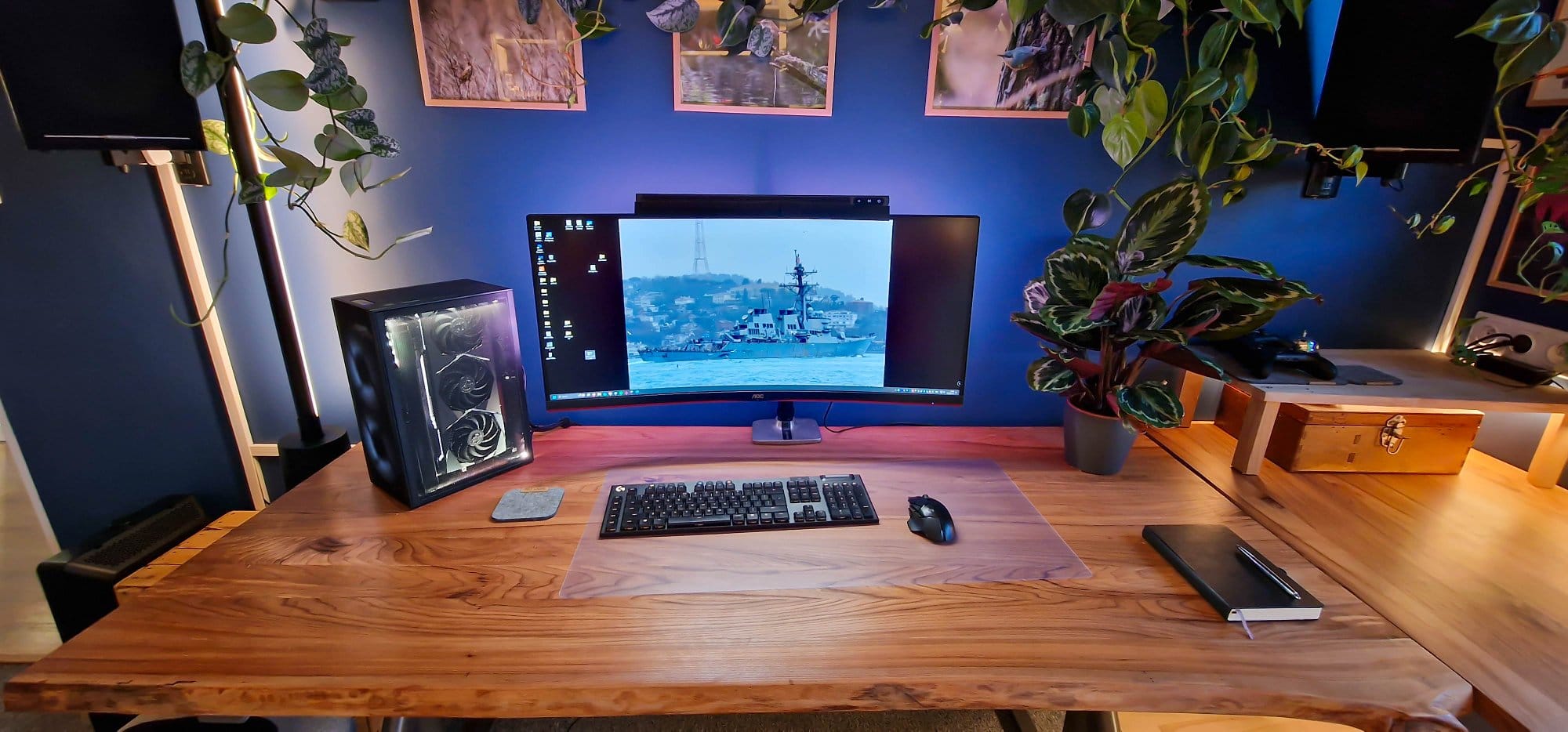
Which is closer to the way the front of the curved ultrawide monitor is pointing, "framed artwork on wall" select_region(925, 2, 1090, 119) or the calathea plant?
the calathea plant

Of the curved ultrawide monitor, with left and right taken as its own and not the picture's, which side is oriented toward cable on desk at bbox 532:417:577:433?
right

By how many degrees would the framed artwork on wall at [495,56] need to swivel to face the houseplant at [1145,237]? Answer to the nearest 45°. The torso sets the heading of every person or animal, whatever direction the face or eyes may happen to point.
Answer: approximately 45° to its left

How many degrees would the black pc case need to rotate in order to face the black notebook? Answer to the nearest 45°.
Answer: approximately 90° to its left

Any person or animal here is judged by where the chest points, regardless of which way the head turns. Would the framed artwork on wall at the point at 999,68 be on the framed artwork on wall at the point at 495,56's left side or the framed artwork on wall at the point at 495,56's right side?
on its left

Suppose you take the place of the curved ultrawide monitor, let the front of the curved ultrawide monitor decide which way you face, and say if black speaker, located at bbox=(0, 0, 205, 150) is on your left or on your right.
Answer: on your right

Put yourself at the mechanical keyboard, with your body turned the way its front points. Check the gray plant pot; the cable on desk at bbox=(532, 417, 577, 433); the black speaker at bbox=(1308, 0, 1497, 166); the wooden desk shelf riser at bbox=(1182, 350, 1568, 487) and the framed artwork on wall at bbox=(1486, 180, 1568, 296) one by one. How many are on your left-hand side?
4

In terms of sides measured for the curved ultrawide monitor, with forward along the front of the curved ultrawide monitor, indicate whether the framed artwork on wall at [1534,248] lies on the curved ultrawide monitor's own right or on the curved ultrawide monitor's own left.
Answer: on the curved ultrawide monitor's own left

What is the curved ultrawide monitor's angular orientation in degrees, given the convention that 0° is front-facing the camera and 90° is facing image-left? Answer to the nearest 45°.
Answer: approximately 0°

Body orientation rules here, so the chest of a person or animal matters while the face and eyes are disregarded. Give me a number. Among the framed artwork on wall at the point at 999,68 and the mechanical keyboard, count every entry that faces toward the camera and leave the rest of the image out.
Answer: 2
